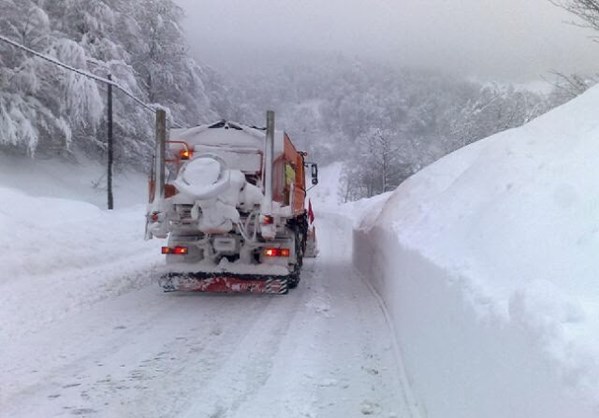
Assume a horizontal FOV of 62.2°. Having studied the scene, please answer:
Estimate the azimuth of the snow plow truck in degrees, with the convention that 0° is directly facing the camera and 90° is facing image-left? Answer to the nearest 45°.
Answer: approximately 180°
